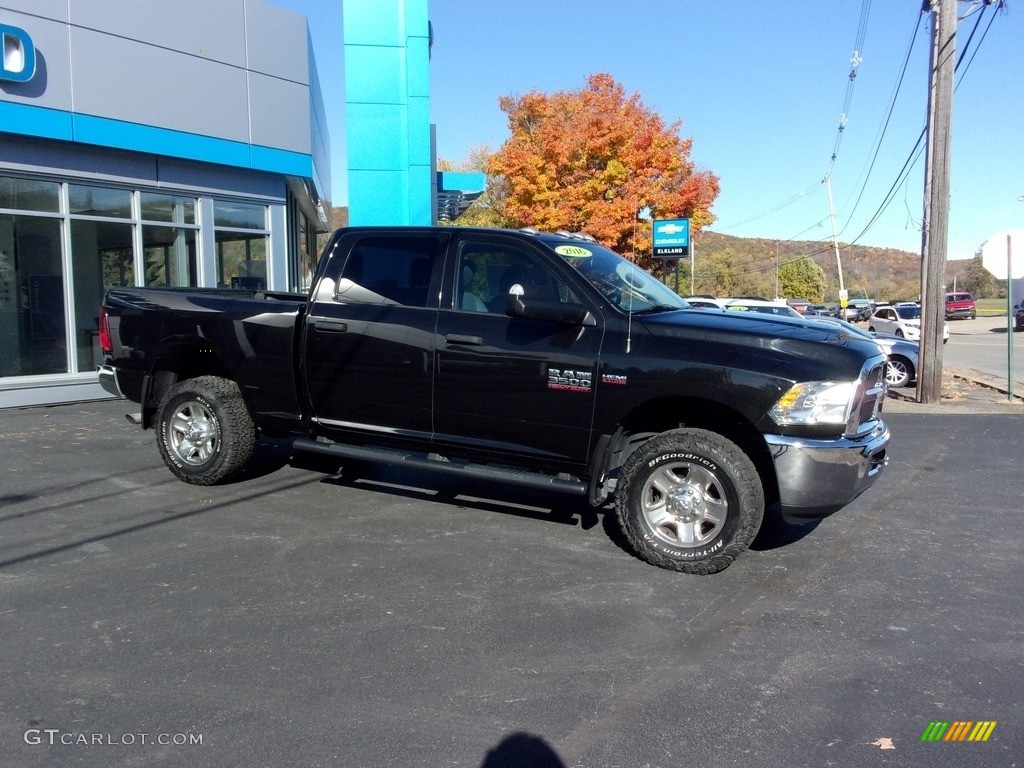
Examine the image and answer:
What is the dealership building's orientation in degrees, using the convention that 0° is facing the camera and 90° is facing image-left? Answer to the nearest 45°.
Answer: approximately 315°

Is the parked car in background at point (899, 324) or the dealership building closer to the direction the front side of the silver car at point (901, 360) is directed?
the parked car in background

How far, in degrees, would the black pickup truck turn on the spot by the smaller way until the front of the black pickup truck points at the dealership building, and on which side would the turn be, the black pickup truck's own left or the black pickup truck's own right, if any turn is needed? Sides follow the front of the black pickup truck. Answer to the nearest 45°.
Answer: approximately 180°

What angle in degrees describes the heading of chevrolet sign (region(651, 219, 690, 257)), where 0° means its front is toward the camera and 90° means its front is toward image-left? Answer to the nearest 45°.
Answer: approximately 0°

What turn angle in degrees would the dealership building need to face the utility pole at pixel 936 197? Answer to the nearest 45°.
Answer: approximately 45° to its left

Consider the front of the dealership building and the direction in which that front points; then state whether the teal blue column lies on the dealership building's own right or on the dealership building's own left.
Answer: on the dealership building's own left

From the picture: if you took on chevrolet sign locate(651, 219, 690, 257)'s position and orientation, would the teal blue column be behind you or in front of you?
in front

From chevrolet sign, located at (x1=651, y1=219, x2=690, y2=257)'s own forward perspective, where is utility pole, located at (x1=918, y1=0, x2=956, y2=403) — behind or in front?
in front

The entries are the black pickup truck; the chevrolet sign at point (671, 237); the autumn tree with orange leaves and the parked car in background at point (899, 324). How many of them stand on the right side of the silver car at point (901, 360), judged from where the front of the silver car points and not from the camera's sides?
1

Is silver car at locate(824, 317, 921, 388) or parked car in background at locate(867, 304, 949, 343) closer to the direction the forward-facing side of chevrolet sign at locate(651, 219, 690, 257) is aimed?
the silver car

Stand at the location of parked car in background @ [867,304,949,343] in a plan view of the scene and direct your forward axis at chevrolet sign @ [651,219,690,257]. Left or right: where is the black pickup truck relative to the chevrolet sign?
left

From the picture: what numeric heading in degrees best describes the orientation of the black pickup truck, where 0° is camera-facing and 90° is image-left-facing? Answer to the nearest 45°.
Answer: approximately 315°

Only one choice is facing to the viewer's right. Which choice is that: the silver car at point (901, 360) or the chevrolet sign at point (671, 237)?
the silver car
